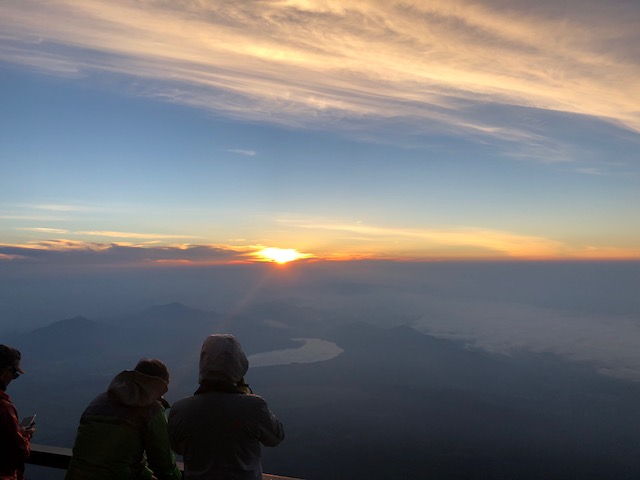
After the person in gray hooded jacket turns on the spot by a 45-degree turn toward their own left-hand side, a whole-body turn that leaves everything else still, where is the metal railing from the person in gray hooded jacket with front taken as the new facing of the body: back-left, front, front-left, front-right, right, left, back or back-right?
front

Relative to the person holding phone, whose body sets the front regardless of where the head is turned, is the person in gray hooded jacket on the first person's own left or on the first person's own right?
on the first person's own right

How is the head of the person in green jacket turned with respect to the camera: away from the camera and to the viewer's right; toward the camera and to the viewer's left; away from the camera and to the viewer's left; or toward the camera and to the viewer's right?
away from the camera and to the viewer's right

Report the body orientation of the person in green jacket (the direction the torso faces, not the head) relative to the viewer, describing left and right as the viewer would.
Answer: facing away from the viewer and to the right of the viewer

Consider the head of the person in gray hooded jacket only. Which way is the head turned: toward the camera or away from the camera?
away from the camera

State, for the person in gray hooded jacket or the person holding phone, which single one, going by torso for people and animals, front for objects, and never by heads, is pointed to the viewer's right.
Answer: the person holding phone

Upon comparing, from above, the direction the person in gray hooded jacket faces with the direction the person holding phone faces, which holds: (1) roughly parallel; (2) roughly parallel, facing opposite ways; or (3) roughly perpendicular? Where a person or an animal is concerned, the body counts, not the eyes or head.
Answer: roughly perpendicular

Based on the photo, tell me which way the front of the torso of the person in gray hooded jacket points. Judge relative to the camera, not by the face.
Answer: away from the camera

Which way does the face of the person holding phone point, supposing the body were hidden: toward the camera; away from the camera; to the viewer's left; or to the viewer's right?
to the viewer's right

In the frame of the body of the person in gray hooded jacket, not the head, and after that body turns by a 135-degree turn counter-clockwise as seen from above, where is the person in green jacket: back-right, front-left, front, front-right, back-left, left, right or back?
right

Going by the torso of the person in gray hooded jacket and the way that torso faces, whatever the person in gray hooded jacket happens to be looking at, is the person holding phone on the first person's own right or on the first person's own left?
on the first person's own left

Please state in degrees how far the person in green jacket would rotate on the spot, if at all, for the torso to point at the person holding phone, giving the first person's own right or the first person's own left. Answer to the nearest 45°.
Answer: approximately 90° to the first person's own left

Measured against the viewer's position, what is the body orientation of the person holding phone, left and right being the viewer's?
facing to the right of the viewer
